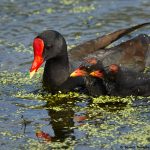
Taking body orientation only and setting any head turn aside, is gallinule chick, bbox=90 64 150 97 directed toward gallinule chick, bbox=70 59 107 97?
yes

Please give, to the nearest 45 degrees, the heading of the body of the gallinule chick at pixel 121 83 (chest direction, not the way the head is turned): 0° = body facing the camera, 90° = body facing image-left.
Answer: approximately 90°

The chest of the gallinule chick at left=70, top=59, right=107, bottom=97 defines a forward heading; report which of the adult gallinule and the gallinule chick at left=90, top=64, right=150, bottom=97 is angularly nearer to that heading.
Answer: the adult gallinule

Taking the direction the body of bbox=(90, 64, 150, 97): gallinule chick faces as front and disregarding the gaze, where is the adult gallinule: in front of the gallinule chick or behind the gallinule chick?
in front

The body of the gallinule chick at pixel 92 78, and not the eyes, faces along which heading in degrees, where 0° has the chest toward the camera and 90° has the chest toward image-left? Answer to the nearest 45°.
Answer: approximately 90°

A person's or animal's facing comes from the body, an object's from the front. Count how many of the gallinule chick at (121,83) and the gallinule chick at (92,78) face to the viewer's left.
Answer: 2

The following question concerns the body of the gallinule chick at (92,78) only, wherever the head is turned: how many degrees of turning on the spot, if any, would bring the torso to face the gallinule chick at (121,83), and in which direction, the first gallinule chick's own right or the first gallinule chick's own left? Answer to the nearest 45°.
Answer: approximately 180°
